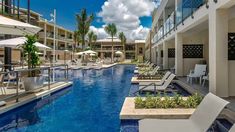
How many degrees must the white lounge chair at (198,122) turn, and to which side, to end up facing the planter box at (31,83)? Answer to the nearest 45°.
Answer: approximately 45° to its right

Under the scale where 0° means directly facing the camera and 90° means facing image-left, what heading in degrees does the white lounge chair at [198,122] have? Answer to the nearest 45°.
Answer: approximately 90°

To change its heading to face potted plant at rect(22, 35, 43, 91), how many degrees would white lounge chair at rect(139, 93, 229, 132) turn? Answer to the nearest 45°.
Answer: approximately 45° to its right

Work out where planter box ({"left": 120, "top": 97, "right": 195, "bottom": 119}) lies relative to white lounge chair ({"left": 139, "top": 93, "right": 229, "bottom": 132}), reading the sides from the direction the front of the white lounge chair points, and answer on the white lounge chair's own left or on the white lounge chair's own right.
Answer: on the white lounge chair's own right
